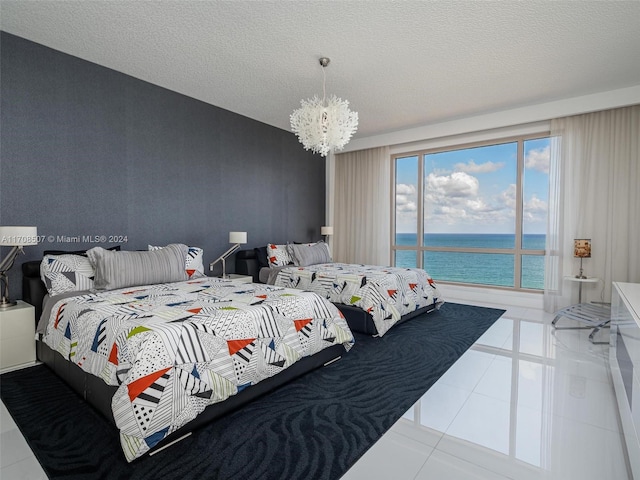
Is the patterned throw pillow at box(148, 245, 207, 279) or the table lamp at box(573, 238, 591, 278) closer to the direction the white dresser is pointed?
the patterned throw pillow

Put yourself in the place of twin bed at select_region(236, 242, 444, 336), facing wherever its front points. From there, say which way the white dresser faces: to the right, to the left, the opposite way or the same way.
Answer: the opposite way

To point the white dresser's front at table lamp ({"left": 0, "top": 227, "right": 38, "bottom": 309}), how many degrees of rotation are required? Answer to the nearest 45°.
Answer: approximately 45° to its left

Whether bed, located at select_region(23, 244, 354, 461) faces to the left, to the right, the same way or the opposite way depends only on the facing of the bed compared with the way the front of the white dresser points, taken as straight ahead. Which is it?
the opposite way

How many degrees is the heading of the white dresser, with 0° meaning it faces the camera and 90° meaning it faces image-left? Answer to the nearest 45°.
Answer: approximately 90°

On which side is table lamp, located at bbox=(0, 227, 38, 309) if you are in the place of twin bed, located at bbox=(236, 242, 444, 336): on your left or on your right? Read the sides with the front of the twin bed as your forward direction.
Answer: on your right

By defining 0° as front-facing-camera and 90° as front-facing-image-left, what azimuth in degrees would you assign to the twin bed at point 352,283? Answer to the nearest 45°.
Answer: approximately 315°

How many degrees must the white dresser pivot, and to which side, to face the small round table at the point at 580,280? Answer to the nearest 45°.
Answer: approximately 90° to its right

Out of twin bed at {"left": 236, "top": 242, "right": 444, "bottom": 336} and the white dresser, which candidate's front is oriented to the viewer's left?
the white dresser

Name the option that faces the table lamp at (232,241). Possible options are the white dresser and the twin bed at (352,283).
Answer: the white dresser

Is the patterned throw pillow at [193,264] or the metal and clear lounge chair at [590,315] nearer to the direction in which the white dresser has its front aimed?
the patterned throw pillow
